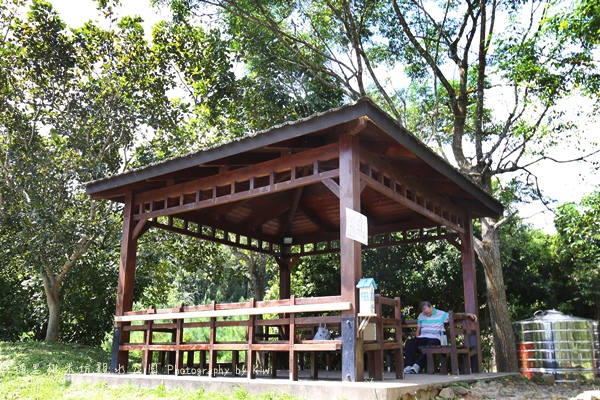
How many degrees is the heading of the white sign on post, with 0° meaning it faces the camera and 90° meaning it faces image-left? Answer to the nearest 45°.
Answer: approximately 315°

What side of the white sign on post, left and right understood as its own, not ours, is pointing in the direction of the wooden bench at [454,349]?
left

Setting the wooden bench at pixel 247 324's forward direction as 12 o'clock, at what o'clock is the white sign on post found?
The white sign on post is roughly at 3 o'clock from the wooden bench.

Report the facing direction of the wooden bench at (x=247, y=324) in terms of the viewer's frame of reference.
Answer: facing away from the viewer and to the right of the viewer
